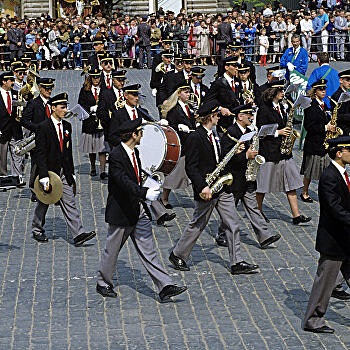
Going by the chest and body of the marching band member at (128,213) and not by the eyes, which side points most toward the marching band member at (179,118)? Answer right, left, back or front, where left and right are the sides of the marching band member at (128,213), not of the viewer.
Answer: left

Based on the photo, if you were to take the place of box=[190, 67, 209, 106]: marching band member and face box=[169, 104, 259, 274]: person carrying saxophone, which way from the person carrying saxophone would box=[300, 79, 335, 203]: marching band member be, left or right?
left

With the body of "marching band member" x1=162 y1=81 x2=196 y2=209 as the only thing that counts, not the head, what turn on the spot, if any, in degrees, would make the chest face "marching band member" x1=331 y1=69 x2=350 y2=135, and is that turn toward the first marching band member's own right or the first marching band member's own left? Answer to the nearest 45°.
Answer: approximately 45° to the first marching band member's own left

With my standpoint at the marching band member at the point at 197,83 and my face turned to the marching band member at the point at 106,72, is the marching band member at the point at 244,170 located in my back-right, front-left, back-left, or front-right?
back-left

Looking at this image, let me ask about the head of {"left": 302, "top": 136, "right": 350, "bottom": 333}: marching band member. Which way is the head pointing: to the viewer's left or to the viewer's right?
to the viewer's right

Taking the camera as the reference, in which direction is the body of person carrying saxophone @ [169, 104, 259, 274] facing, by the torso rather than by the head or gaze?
to the viewer's right

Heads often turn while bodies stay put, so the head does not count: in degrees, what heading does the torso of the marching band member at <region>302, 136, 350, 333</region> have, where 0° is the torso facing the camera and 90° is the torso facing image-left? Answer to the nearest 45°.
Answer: approximately 270°
